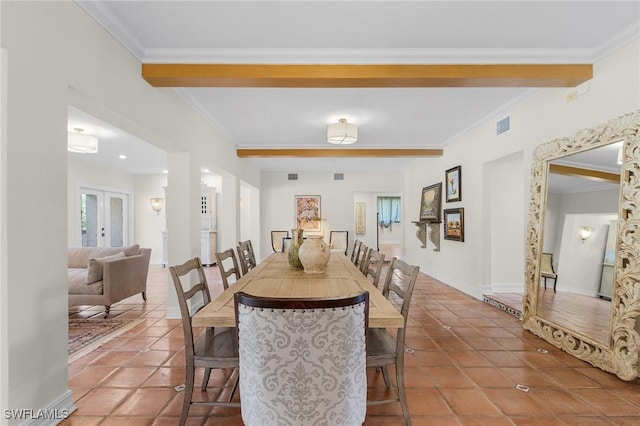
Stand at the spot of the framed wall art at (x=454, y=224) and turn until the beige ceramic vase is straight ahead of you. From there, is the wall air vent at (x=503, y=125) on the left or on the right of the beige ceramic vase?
left

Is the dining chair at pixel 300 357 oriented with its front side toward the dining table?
yes

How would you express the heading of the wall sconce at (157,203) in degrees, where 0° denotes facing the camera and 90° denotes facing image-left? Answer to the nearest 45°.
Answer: approximately 0°

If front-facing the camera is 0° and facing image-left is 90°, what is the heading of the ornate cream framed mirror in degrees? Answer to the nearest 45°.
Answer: approximately 45°

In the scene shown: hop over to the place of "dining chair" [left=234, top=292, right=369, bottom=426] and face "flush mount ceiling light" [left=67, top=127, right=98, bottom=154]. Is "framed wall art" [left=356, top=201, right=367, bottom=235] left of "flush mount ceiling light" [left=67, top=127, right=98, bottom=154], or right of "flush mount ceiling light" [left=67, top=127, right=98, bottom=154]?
right

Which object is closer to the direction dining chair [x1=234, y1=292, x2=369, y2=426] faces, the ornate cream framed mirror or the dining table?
the dining table

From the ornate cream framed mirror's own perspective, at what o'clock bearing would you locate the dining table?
The dining table is roughly at 12 o'clock from the ornate cream framed mirror.

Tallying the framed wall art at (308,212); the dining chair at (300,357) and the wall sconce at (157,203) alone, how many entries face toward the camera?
2

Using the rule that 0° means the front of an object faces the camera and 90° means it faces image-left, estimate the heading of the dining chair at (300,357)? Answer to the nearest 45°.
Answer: approximately 180°
